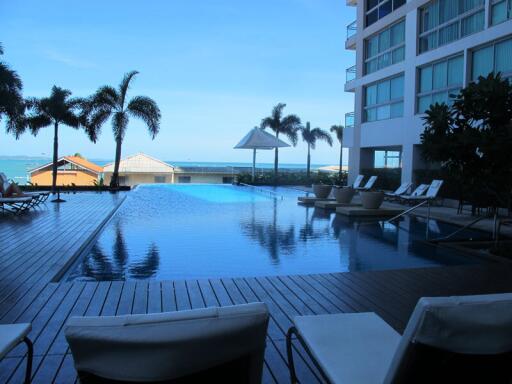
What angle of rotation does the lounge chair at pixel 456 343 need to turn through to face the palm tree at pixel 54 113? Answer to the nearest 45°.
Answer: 0° — it already faces it

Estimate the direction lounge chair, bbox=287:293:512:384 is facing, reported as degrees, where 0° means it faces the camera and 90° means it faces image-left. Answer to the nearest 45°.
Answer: approximately 135°

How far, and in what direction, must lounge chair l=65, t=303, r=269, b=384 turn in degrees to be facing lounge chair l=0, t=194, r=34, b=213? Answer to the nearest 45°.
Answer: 0° — it already faces it

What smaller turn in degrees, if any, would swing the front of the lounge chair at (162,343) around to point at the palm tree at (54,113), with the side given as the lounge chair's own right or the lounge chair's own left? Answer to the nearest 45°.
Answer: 0° — it already faces it

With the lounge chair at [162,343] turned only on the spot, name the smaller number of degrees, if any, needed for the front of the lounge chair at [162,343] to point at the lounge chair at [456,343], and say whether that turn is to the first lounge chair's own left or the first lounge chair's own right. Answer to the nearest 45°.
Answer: approximately 90° to the first lounge chair's own right

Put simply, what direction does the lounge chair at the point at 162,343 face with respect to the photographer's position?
facing away from the viewer

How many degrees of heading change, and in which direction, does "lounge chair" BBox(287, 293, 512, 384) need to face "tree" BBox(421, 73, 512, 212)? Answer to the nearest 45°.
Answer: approximately 45° to its right

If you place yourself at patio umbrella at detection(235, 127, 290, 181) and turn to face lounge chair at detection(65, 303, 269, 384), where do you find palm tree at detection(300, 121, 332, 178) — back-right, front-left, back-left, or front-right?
back-left

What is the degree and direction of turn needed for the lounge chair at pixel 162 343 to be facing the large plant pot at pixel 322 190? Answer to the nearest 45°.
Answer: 0° — it already faces it
